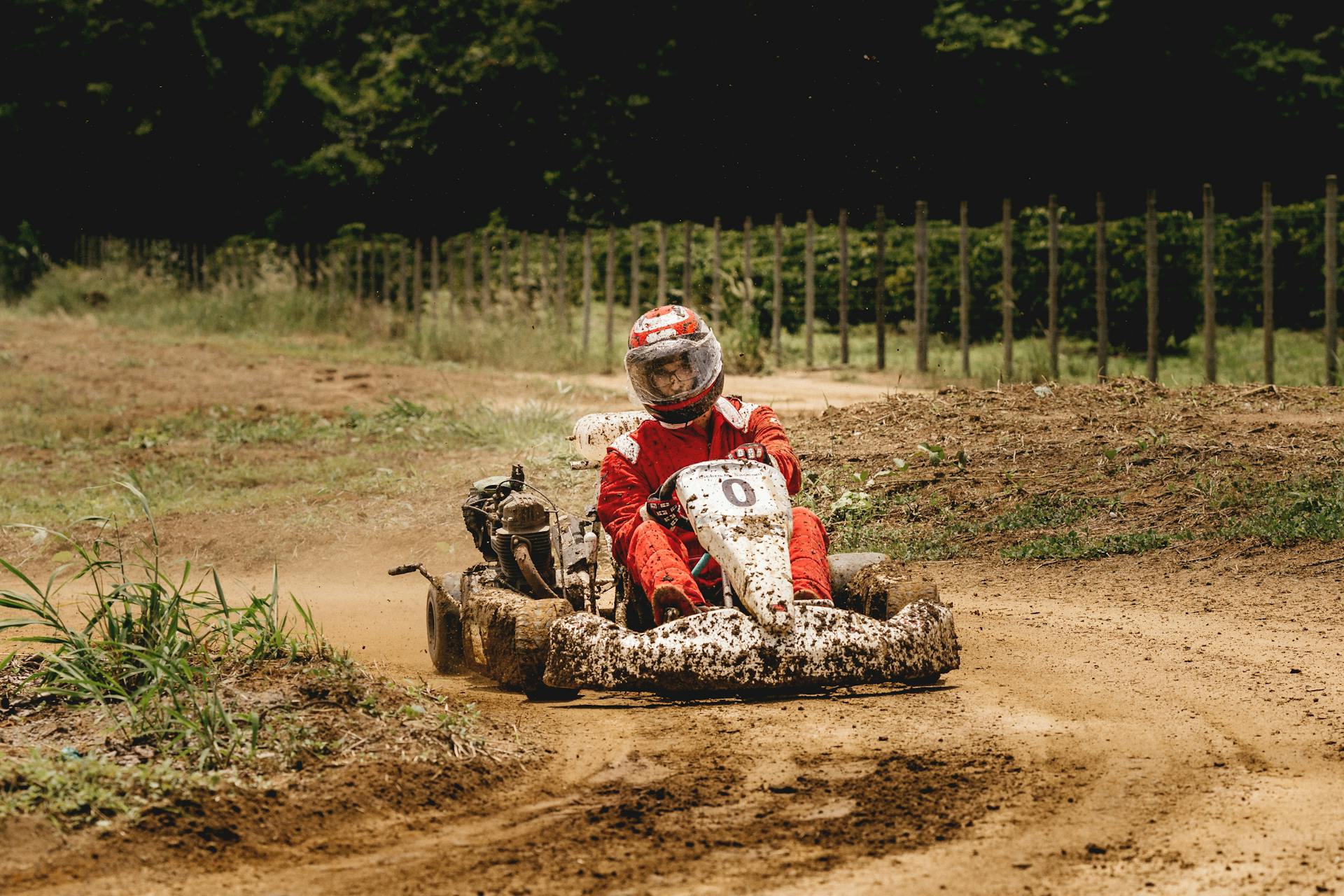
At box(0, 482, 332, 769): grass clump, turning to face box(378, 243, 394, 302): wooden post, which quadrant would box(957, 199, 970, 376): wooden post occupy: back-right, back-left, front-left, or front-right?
front-right

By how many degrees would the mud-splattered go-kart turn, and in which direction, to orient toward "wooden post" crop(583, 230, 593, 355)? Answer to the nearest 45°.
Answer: approximately 135° to its left

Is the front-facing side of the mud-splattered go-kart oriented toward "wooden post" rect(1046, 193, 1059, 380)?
no

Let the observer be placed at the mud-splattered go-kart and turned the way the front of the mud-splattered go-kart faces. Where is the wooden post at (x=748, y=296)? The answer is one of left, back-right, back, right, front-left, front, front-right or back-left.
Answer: back-left

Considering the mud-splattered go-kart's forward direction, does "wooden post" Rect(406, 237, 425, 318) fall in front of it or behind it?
behind

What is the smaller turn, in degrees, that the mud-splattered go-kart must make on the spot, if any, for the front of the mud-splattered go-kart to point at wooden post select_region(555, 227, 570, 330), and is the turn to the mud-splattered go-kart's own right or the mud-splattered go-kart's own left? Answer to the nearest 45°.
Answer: approximately 135° to the mud-splattered go-kart's own left

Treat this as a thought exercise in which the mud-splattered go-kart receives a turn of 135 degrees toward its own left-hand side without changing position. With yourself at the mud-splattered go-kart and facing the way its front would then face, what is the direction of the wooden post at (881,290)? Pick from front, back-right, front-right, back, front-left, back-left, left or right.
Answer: front

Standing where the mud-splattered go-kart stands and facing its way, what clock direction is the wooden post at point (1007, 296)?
The wooden post is roughly at 8 o'clock from the mud-splattered go-kart.

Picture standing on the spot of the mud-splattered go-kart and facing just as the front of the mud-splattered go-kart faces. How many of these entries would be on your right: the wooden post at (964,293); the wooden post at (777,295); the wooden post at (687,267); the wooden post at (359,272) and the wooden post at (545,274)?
0

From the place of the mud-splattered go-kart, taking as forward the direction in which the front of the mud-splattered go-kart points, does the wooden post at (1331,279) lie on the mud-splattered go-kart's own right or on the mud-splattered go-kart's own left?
on the mud-splattered go-kart's own left

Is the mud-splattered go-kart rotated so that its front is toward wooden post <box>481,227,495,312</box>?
no

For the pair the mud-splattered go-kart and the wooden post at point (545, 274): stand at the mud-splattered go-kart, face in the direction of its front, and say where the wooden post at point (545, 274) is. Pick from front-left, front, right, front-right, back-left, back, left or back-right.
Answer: back-left

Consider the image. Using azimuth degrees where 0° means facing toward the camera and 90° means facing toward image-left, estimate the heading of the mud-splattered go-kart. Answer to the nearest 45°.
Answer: approximately 315°

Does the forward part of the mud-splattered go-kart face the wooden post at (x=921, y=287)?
no
